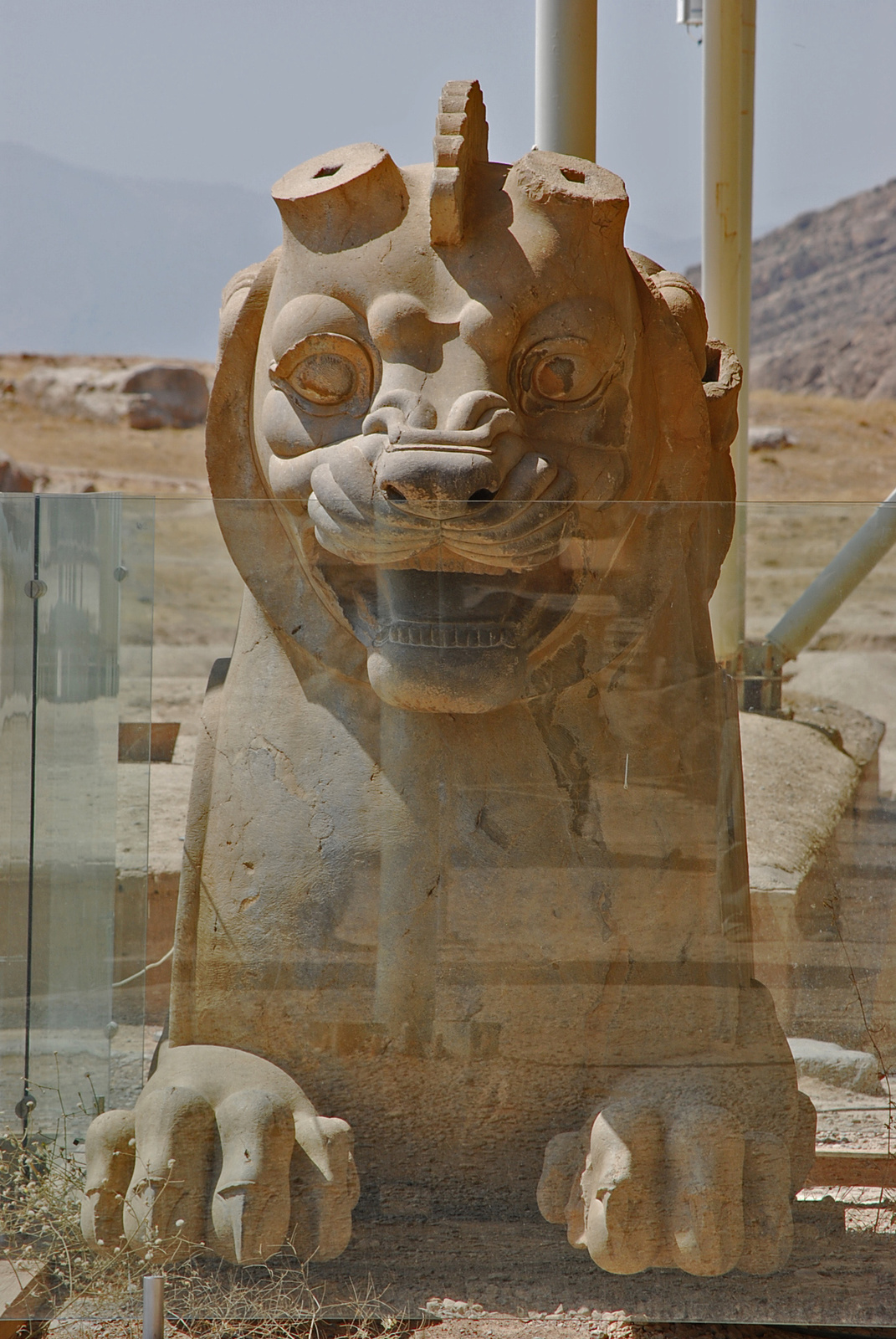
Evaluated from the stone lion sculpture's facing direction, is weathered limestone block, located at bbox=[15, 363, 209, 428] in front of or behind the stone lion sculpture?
behind

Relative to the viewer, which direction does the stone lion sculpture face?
toward the camera

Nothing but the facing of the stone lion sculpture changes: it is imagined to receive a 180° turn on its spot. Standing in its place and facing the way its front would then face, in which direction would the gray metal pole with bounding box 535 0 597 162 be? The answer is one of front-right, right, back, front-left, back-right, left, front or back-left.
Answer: front

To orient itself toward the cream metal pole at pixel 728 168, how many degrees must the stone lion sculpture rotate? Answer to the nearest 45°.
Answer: approximately 180°
